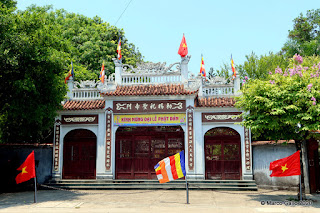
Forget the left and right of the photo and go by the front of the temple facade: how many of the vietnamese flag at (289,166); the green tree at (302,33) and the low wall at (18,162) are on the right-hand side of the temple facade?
1

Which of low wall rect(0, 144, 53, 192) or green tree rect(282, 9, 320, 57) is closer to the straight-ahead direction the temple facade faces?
the low wall

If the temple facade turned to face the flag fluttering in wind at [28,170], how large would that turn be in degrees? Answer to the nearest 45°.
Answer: approximately 45° to its right

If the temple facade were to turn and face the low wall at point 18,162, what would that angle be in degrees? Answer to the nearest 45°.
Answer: approximately 90° to its right

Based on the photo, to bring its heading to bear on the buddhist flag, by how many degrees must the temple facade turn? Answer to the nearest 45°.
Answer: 0° — it already faces it

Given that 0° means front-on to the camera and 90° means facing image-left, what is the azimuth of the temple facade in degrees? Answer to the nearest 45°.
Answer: approximately 0°

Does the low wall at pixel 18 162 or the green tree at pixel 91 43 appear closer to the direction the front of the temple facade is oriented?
the low wall

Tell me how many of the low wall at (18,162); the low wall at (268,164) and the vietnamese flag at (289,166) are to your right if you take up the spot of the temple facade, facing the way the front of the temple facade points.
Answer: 1

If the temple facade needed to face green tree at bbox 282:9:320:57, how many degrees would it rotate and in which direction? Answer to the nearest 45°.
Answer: approximately 135° to its left

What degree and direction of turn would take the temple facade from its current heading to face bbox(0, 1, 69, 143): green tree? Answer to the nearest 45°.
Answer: approximately 45° to its right
